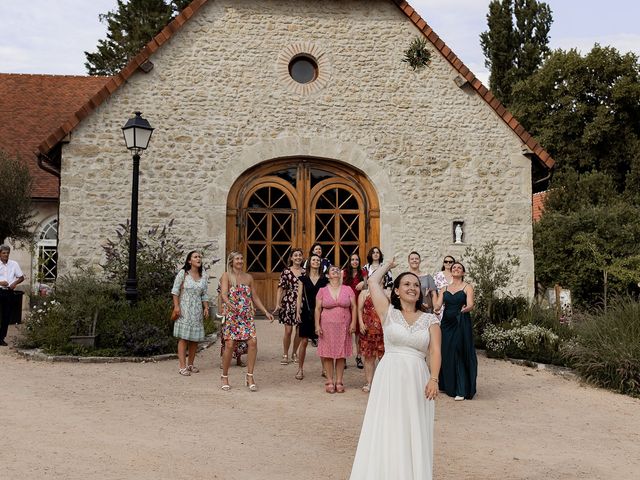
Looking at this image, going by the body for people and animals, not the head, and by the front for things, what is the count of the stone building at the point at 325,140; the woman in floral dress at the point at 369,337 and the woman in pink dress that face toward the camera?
3

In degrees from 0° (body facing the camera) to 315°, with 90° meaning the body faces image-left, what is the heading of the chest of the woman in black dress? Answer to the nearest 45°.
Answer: approximately 0°

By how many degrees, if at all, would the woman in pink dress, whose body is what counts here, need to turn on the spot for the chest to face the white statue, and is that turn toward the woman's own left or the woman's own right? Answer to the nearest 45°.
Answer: approximately 135° to the woman's own left

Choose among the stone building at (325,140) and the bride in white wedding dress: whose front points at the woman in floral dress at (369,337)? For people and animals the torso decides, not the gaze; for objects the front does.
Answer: the stone building

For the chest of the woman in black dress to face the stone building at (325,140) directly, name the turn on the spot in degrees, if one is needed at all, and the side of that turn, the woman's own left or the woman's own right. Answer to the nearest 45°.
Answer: approximately 180°

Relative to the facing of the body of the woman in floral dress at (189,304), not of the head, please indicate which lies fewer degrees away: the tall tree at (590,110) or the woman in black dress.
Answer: the woman in black dress

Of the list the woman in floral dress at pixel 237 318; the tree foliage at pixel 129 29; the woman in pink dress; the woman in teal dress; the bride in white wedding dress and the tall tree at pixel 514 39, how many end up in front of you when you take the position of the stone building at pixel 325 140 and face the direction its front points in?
4

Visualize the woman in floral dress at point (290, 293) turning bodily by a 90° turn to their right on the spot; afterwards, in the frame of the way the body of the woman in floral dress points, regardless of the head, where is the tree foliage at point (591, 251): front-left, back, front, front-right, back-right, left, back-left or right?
back

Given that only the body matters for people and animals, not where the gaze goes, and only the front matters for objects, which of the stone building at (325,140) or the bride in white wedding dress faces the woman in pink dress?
the stone building

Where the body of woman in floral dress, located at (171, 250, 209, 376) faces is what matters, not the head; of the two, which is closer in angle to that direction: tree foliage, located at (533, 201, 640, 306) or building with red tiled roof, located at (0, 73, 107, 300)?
the tree foliage
